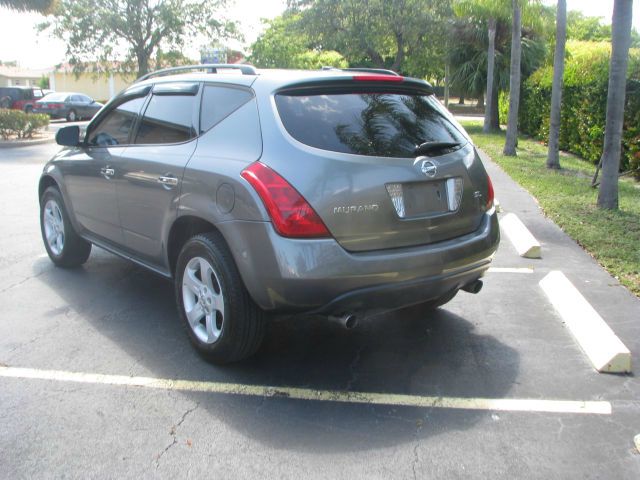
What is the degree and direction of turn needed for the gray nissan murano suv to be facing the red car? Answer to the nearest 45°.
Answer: approximately 45° to its right

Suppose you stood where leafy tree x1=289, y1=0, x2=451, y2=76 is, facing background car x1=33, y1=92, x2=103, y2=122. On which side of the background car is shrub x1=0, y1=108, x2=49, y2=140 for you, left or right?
left

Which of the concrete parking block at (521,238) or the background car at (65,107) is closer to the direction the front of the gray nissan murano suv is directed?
the background car

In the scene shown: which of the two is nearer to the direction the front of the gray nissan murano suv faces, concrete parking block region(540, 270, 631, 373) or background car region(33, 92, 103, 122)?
the background car

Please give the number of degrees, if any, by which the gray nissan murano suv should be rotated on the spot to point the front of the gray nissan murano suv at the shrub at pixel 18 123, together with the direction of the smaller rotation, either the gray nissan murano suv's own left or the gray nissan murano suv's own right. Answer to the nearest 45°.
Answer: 0° — it already faces it

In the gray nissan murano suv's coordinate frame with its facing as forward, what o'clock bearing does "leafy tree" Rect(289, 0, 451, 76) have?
The leafy tree is roughly at 2 o'clock from the gray nissan murano suv.

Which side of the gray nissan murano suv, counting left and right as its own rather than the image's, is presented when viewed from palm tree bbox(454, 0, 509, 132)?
right

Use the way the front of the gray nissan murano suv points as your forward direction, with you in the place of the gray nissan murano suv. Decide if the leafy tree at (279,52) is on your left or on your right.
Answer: on your right

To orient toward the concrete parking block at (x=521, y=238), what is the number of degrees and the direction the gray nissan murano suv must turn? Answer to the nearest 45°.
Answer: approximately 90° to its right

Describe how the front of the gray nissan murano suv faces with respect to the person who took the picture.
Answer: facing away from the viewer and to the left of the viewer

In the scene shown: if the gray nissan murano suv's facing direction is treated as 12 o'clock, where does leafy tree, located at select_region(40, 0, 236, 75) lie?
The leafy tree is roughly at 1 o'clock from the gray nissan murano suv.

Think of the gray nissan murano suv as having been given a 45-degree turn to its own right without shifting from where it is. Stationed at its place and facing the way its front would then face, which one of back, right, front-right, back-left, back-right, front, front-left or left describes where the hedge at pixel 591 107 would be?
front-right

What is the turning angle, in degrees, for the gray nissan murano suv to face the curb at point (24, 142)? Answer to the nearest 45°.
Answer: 0° — it already faces it

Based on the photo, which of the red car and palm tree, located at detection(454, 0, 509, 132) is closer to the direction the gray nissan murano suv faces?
the red car

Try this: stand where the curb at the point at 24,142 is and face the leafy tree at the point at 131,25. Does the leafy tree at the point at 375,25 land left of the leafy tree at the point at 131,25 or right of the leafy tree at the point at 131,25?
right
